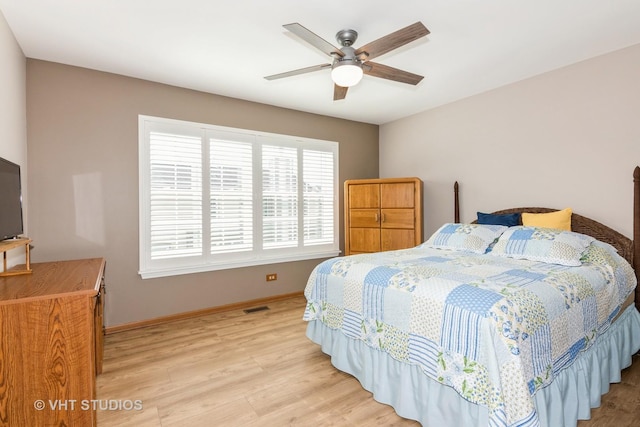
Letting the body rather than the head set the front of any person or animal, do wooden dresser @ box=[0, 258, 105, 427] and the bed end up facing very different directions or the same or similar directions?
very different directions

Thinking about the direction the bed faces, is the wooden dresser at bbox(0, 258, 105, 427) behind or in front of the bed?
in front

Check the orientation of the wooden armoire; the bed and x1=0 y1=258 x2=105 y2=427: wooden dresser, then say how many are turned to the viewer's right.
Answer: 1

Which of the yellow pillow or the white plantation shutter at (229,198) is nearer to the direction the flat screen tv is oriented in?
the yellow pillow

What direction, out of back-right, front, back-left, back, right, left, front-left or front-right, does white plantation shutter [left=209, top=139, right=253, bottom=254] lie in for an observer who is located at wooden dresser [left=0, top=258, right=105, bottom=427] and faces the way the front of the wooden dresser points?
front-left

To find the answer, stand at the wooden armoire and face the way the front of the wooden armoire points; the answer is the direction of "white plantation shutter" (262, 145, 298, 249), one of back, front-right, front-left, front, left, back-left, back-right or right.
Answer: right

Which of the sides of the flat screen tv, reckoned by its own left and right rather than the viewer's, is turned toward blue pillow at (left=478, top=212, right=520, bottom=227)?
front

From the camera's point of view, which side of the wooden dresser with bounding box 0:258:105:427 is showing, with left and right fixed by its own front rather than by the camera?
right

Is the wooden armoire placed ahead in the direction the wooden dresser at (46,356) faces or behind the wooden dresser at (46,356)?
ahead

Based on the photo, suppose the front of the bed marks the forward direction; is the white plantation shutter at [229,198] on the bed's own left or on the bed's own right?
on the bed's own right

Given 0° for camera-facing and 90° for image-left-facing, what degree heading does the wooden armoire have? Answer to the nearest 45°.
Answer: approximately 0°

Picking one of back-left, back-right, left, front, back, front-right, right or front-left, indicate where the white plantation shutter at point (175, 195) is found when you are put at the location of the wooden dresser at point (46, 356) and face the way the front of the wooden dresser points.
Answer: front-left

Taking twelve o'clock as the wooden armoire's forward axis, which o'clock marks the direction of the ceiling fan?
The ceiling fan is roughly at 12 o'clock from the wooden armoire.

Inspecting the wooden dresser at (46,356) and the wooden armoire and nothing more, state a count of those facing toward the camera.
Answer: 1

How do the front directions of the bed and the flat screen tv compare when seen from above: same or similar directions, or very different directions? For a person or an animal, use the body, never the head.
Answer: very different directions
